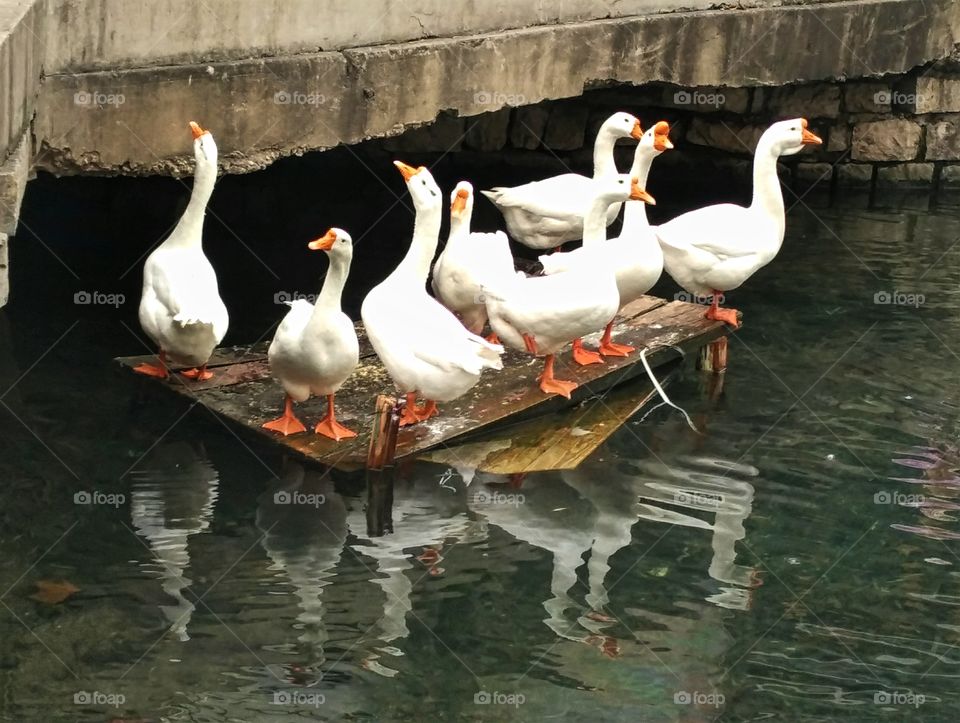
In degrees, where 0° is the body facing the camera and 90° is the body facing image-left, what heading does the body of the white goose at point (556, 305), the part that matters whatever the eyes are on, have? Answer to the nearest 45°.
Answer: approximately 270°

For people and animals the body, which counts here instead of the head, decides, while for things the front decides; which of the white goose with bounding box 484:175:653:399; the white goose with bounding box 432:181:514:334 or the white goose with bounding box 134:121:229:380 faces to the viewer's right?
the white goose with bounding box 484:175:653:399

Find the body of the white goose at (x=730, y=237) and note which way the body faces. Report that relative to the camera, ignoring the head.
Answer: to the viewer's right

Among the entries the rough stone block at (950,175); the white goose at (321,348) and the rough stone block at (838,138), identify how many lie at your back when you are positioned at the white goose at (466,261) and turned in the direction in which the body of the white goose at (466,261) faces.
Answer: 2

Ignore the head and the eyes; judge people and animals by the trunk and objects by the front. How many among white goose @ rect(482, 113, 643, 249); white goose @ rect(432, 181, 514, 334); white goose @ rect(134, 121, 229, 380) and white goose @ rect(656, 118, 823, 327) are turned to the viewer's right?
2

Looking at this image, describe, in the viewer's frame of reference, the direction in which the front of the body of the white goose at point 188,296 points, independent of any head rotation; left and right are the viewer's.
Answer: facing away from the viewer and to the left of the viewer

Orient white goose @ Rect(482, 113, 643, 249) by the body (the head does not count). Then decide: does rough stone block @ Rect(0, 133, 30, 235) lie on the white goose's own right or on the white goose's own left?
on the white goose's own right

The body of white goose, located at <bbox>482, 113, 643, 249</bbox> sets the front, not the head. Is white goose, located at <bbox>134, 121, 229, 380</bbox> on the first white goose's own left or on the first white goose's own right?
on the first white goose's own right

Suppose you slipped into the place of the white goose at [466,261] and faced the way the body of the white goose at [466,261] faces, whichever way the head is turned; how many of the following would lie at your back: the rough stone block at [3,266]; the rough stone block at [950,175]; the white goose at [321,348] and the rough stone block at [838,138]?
2

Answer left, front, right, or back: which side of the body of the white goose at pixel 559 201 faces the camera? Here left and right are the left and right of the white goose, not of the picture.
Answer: right

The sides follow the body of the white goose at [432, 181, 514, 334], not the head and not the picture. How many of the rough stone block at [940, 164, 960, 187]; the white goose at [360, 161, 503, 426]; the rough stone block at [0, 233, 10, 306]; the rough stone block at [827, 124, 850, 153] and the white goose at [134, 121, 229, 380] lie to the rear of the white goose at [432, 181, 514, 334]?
2
